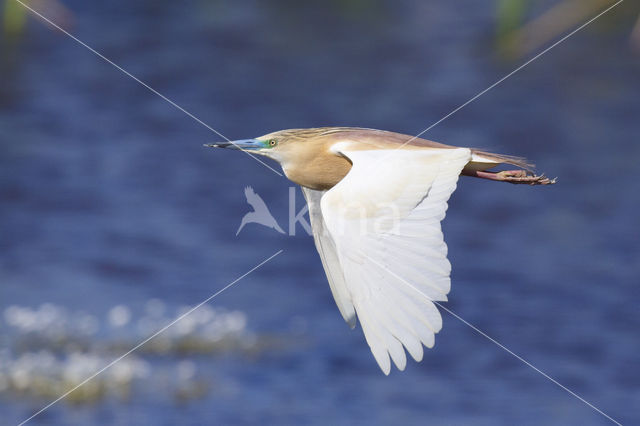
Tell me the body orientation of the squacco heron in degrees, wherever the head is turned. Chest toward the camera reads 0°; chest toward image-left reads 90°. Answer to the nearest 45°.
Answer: approximately 90°
